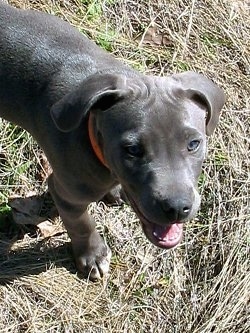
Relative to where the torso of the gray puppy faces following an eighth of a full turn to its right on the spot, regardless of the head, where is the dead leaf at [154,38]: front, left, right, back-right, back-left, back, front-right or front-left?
back

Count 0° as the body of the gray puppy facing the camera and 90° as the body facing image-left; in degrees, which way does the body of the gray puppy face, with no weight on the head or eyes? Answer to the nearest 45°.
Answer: approximately 315°
